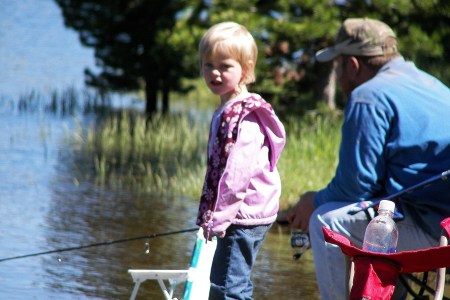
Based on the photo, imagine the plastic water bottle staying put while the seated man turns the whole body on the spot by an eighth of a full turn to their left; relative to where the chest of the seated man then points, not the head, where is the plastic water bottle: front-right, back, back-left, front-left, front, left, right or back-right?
left

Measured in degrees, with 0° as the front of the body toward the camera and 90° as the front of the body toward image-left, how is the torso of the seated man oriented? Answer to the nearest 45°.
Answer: approximately 135°
